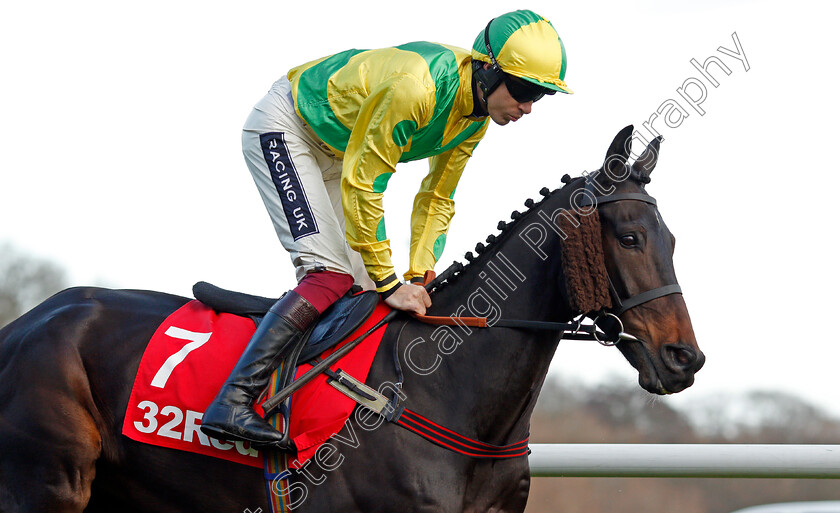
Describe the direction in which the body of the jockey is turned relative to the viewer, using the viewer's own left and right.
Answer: facing to the right of the viewer

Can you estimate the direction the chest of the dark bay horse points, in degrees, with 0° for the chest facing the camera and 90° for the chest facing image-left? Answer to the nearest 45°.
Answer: approximately 270°
